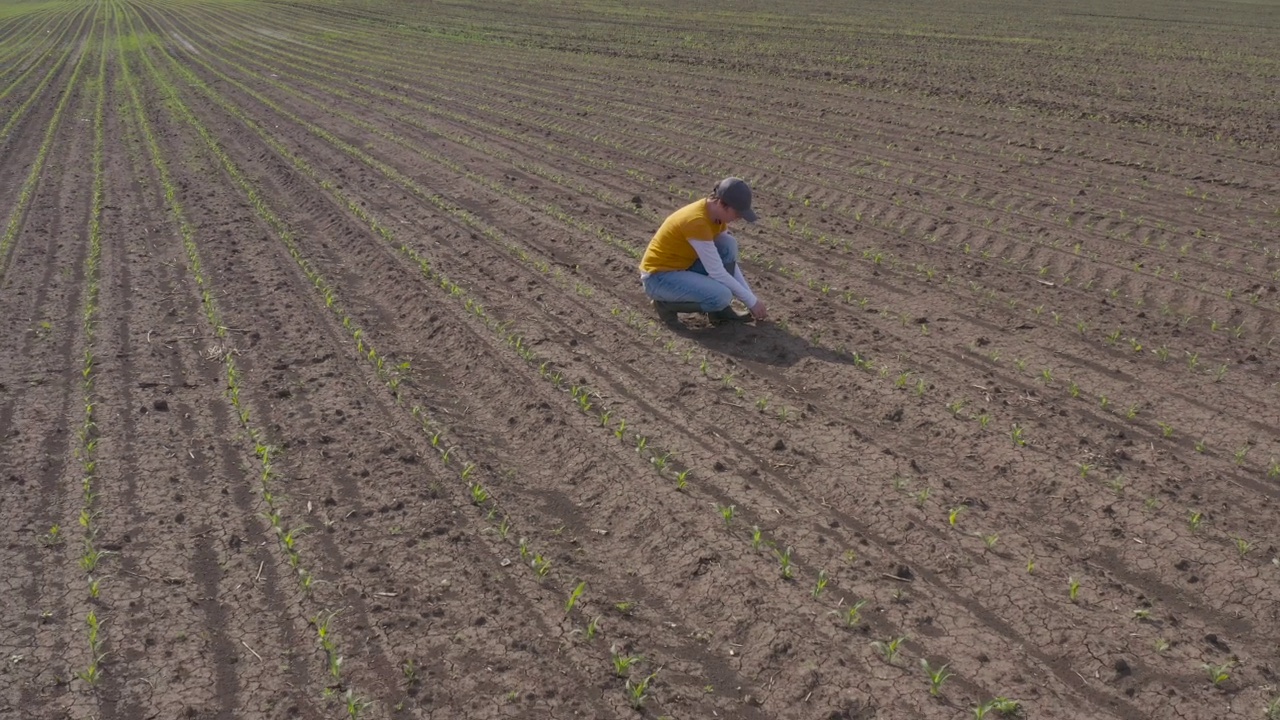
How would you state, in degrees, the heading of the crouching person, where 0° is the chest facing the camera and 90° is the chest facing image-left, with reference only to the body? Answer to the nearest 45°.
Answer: approximately 270°

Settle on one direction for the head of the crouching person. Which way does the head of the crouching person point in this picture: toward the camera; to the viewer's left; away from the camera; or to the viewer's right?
to the viewer's right

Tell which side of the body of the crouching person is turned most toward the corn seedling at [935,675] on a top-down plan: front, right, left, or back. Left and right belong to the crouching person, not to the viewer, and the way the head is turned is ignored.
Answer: right

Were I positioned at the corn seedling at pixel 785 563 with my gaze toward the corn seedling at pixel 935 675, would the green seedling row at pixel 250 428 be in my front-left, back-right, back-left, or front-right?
back-right

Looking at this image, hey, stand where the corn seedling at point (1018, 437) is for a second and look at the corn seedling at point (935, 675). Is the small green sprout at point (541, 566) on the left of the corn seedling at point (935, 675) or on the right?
right

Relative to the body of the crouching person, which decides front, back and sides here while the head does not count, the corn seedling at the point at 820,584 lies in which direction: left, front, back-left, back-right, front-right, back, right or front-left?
right

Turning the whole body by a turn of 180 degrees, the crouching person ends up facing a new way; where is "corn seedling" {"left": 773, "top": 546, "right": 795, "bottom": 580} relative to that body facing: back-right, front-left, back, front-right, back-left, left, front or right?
left

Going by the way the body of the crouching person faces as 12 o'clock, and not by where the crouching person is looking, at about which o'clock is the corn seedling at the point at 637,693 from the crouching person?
The corn seedling is roughly at 3 o'clock from the crouching person.

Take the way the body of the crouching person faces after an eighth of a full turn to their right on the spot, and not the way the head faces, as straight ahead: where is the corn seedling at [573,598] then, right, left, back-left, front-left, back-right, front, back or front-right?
front-right

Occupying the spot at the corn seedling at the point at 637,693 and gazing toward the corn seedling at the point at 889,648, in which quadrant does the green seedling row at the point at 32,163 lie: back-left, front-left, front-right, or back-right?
back-left
